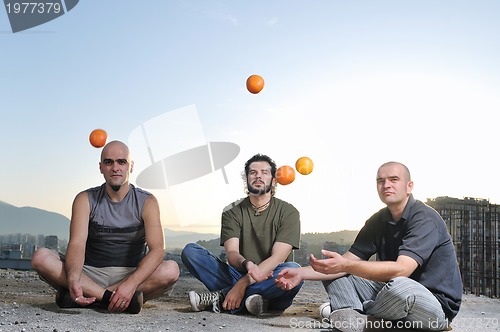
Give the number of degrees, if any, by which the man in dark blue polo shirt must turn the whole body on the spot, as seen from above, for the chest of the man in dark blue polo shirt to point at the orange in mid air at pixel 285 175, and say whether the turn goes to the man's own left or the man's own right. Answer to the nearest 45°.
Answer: approximately 90° to the man's own right

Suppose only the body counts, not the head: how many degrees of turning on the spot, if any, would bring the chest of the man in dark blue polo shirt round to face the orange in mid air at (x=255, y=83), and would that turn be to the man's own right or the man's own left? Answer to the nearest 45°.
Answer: approximately 90° to the man's own right

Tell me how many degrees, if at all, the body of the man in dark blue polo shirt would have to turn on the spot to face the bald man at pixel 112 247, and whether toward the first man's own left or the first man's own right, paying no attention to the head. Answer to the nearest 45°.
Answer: approximately 45° to the first man's own right

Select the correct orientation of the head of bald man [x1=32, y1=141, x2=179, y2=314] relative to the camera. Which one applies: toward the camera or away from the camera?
toward the camera

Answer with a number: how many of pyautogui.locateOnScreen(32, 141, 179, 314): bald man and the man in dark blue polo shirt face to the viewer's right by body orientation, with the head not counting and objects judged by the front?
0

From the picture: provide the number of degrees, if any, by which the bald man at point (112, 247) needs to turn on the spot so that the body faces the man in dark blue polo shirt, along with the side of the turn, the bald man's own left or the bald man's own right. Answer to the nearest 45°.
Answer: approximately 45° to the bald man's own left

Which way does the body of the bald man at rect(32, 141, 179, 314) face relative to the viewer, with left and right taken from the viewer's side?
facing the viewer

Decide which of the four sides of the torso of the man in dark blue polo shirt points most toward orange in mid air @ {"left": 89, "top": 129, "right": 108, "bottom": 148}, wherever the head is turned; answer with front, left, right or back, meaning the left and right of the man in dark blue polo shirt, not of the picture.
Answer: right

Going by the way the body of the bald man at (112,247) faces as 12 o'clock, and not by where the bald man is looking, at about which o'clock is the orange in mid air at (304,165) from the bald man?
The orange in mid air is roughly at 8 o'clock from the bald man.
